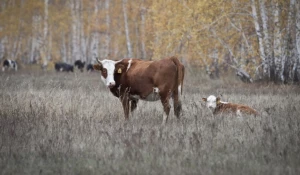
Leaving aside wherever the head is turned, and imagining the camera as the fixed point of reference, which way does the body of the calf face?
to the viewer's left

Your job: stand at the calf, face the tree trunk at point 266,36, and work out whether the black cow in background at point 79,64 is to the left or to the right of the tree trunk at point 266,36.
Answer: left

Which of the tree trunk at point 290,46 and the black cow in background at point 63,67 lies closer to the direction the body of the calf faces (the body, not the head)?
the black cow in background

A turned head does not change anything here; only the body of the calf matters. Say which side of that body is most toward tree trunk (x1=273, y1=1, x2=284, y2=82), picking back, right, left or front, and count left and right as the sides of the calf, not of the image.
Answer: right

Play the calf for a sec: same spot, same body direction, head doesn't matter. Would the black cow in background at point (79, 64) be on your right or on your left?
on your right

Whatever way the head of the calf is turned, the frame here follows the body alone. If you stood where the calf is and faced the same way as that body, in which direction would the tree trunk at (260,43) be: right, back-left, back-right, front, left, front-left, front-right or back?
right

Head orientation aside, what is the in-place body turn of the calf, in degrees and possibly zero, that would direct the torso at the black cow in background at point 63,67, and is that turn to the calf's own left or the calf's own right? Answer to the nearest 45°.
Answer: approximately 45° to the calf's own right

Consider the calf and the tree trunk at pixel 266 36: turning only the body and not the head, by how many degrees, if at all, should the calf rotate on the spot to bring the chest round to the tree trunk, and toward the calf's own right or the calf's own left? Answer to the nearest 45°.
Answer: approximately 90° to the calf's own right

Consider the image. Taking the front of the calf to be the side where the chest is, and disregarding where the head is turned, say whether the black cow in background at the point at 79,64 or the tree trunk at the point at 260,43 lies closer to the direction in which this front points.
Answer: the black cow in background
